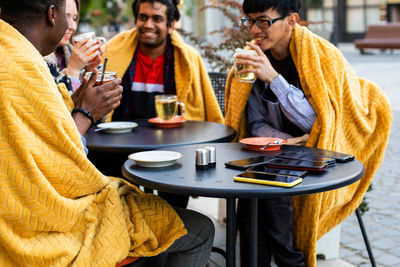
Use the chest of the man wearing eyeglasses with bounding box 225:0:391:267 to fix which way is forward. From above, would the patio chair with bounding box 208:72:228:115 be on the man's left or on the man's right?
on the man's right

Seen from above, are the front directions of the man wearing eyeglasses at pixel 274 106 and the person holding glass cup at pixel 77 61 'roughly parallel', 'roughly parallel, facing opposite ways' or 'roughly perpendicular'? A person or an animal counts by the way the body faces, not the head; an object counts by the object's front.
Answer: roughly perpendicular

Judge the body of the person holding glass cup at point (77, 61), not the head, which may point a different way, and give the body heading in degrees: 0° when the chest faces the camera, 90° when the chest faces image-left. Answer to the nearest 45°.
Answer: approximately 315°

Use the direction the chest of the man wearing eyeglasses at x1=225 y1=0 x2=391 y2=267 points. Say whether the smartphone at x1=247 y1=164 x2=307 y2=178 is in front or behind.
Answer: in front

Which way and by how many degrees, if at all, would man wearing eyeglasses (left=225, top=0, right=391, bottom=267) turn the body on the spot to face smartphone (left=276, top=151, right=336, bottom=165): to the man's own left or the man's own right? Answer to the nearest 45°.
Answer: approximately 45° to the man's own left

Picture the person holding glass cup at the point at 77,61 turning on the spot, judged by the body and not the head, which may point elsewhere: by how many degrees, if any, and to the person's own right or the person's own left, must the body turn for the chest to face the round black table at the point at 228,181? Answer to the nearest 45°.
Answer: approximately 45° to the person's own right

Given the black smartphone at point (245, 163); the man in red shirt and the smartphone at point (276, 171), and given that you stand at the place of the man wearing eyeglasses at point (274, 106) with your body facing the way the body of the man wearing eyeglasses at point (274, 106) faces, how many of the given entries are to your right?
1

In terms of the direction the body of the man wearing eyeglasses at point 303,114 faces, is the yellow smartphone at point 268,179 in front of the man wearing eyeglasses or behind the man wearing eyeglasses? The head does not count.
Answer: in front

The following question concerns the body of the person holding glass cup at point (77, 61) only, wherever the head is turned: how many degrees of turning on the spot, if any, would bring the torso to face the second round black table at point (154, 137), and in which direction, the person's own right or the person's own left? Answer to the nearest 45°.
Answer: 0° — they already face it

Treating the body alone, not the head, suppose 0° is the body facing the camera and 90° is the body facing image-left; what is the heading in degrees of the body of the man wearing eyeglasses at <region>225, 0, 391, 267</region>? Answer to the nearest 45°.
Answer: approximately 45°
